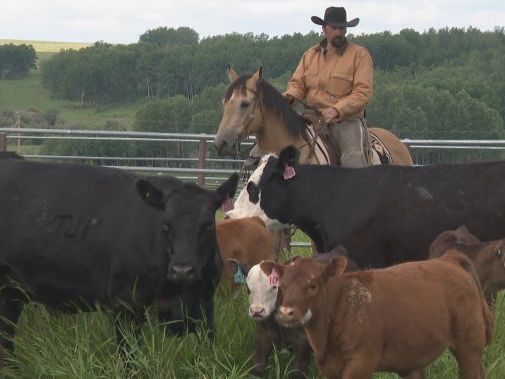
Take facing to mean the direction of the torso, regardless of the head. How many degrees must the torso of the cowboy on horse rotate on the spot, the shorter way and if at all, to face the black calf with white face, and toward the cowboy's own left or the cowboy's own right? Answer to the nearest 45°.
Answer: approximately 45° to the cowboy's own left

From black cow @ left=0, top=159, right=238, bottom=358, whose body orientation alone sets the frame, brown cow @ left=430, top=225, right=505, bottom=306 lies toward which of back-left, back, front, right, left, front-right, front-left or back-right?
front-left

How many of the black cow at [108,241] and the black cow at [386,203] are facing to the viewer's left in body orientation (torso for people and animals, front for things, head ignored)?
1

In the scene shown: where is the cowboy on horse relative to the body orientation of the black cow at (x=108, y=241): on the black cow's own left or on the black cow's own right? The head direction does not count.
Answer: on the black cow's own left

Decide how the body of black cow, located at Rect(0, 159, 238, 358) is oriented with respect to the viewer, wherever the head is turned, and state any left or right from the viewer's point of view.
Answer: facing the viewer and to the right of the viewer

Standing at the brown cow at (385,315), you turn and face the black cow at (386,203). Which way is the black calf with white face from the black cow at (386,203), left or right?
left

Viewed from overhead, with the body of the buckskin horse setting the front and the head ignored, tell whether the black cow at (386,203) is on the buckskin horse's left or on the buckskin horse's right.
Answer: on the buckskin horse's left

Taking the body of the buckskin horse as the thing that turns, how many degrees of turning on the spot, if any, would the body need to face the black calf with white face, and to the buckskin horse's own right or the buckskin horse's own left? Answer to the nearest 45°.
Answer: approximately 45° to the buckskin horse's own left

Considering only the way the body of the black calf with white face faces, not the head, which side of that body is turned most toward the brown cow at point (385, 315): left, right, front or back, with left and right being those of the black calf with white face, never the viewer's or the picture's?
left

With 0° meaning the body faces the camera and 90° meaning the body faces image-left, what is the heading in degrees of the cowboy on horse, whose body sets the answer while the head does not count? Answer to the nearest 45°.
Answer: approximately 45°

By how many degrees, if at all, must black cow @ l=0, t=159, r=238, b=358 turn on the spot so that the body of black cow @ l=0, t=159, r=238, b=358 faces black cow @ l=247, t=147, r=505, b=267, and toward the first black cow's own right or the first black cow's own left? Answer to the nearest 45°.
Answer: approximately 45° to the first black cow's own left

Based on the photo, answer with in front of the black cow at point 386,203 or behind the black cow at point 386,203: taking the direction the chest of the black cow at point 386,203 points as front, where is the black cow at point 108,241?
in front

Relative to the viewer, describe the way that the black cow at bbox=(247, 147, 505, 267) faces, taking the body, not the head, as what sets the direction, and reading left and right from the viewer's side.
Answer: facing to the left of the viewer

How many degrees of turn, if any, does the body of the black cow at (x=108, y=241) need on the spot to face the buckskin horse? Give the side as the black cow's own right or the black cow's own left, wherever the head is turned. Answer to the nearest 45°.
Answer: approximately 90° to the black cow's own left
